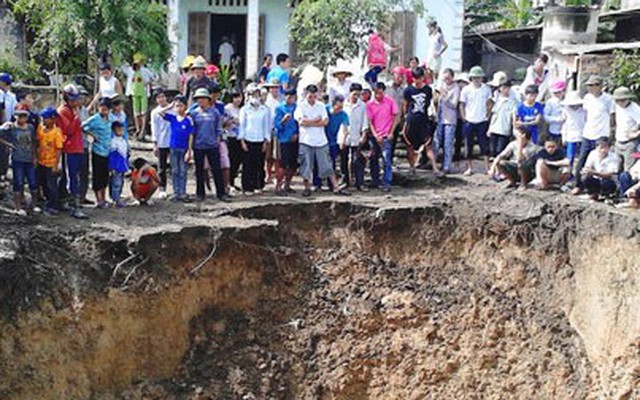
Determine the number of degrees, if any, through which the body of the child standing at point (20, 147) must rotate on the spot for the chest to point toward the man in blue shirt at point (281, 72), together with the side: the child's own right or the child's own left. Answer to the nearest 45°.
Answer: approximately 135° to the child's own left

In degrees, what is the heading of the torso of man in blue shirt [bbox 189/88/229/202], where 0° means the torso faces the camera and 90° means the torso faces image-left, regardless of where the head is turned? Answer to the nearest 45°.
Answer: approximately 0°

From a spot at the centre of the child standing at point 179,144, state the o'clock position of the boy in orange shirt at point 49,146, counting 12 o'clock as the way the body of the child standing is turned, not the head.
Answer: The boy in orange shirt is roughly at 2 o'clock from the child standing.

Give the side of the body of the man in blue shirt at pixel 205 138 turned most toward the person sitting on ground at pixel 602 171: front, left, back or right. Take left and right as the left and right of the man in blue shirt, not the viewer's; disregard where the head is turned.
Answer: left

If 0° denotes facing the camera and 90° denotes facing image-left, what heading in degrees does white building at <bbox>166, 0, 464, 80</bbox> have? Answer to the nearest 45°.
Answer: approximately 0°

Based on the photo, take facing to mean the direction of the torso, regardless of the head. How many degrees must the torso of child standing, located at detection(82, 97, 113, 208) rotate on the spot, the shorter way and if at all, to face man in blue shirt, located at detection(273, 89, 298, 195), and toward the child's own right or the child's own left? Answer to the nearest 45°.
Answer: approximately 45° to the child's own left

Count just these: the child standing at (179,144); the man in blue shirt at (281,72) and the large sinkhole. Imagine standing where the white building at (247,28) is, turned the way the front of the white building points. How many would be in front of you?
3

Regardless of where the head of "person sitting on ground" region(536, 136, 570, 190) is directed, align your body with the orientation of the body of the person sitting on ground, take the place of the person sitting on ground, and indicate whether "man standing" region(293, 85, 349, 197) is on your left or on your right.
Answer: on your right

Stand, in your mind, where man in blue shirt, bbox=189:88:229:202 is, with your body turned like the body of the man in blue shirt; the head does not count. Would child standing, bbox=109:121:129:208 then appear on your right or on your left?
on your right

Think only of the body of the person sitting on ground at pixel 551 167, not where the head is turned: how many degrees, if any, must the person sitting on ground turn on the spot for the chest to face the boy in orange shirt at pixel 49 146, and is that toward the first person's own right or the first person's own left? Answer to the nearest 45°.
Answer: approximately 45° to the first person's own right

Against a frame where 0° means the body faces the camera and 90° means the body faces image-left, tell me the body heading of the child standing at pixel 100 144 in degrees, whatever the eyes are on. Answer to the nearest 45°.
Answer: approximately 315°

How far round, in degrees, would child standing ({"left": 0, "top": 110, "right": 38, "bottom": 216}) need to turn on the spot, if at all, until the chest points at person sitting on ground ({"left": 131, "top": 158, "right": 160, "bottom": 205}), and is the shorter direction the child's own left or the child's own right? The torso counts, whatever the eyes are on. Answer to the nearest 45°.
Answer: approximately 90° to the child's own left
